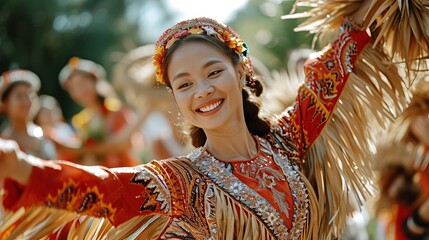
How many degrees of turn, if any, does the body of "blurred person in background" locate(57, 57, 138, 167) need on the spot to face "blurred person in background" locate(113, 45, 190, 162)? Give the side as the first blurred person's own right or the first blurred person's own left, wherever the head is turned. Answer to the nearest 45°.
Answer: approximately 90° to the first blurred person's own left

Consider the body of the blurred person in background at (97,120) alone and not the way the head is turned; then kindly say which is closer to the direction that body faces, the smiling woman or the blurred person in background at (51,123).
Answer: the smiling woman

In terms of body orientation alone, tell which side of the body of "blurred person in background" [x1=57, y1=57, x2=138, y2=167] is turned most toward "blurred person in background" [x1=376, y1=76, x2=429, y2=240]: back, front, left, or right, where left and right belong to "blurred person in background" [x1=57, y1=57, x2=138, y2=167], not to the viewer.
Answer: left

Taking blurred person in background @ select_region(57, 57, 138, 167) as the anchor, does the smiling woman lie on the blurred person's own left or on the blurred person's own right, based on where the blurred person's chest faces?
on the blurred person's own left

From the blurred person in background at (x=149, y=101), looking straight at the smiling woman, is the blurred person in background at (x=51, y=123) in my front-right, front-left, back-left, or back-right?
back-right

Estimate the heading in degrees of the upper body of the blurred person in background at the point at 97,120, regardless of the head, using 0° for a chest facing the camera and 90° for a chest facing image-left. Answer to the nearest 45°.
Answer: approximately 45°
